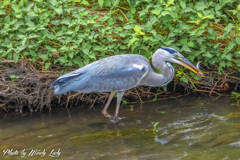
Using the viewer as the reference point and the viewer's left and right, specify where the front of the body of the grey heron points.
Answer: facing to the right of the viewer
